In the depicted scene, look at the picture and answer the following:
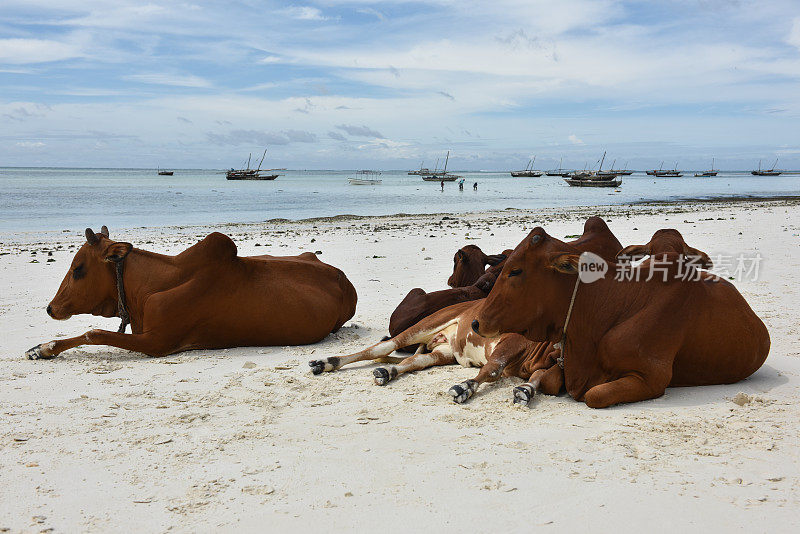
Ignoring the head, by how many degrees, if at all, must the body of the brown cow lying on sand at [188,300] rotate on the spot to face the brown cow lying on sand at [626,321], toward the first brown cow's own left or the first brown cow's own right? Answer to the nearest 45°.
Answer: approximately 135° to the first brown cow's own left

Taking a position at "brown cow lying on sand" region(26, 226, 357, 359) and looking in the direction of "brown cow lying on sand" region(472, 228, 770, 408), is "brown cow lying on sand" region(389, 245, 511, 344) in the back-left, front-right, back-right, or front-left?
front-left

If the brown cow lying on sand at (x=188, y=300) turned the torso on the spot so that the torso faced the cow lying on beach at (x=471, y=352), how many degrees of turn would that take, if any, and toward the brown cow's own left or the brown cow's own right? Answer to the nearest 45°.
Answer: approximately 135° to the brown cow's own left

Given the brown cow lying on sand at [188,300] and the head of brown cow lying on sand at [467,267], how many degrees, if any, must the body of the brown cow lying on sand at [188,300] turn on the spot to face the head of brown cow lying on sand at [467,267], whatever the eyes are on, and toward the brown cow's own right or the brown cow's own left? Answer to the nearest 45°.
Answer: approximately 180°

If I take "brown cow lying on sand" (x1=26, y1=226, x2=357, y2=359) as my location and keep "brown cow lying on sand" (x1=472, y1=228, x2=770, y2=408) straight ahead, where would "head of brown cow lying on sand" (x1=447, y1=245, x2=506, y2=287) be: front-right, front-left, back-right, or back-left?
front-left

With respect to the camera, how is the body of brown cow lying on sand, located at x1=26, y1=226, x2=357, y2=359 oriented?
to the viewer's left
